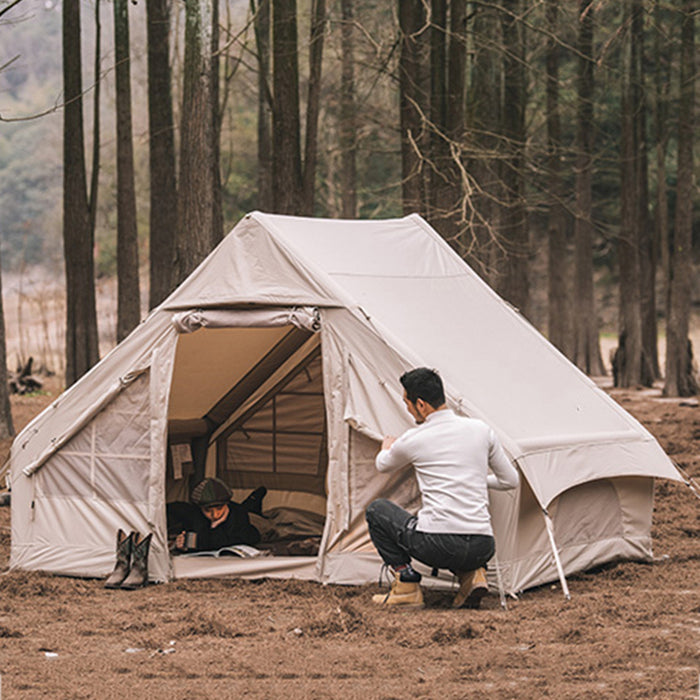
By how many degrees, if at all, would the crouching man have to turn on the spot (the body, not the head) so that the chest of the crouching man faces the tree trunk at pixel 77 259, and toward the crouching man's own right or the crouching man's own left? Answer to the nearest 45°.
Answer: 0° — they already face it

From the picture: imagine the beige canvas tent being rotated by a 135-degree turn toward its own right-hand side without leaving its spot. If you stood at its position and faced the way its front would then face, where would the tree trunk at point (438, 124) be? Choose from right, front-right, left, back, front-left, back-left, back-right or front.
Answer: front

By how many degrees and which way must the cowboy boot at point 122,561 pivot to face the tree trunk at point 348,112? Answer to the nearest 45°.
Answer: approximately 135° to its right

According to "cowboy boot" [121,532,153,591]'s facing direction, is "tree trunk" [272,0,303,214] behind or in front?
behind

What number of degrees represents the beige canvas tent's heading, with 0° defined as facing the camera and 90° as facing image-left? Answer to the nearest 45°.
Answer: approximately 45°

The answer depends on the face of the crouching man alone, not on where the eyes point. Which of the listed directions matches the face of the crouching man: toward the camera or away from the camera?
away from the camera

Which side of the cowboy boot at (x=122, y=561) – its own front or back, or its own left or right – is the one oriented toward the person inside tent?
back

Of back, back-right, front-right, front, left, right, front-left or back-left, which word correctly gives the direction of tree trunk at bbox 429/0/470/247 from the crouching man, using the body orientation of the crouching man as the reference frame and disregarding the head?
front-right

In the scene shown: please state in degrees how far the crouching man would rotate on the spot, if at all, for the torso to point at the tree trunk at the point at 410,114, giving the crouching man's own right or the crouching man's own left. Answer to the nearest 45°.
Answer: approximately 45° to the crouching man's own right

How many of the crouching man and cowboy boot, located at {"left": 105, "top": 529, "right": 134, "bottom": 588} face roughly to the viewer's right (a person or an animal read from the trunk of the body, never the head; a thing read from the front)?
0

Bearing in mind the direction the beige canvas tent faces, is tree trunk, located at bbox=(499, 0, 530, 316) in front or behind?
behind

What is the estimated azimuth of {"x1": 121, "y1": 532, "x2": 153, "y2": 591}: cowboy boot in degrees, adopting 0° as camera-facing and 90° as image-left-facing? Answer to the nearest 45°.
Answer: approximately 45°

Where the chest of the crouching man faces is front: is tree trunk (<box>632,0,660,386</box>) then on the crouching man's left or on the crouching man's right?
on the crouching man's right

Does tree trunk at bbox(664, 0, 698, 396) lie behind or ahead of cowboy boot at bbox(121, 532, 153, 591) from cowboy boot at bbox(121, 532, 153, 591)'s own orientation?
behind

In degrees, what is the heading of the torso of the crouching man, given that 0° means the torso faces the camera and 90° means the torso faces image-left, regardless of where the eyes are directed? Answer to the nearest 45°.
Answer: approximately 135°
